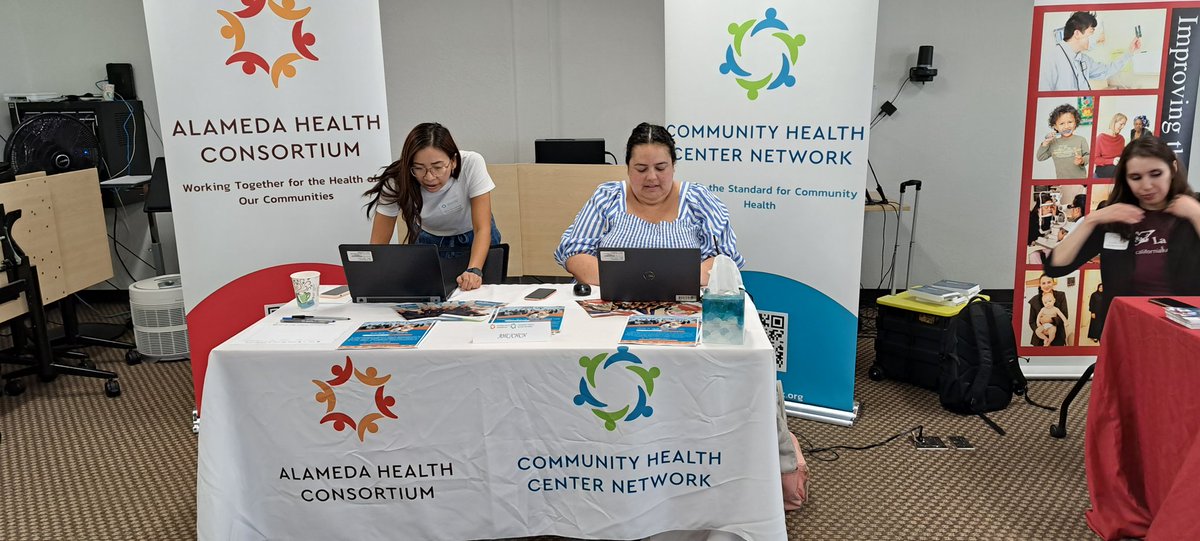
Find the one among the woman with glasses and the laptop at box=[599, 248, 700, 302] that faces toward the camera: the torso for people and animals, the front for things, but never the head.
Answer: the woman with glasses

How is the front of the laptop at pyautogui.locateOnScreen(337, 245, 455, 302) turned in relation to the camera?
facing away from the viewer

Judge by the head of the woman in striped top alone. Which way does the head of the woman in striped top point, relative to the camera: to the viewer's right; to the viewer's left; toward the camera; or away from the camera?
toward the camera

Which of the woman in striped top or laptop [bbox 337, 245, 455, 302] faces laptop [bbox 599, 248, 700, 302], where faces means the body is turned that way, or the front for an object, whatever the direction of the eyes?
the woman in striped top

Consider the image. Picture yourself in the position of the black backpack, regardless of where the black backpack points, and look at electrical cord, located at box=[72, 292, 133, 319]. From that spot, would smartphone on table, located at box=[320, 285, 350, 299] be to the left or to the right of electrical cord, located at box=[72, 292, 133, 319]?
left

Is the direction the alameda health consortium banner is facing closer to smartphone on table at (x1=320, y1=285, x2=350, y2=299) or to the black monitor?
the smartphone on table

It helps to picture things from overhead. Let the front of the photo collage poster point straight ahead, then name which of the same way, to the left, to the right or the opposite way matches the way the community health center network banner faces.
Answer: the same way

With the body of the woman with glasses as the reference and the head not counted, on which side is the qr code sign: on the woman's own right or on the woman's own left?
on the woman's own left

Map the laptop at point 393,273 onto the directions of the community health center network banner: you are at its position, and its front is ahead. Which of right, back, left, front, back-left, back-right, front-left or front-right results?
front-right

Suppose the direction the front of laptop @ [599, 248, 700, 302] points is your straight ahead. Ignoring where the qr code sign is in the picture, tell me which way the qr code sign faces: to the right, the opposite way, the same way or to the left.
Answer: the opposite way

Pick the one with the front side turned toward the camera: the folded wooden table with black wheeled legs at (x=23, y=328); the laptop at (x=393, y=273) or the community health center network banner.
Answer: the community health center network banner

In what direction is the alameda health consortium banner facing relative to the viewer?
toward the camera

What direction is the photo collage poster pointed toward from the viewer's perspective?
toward the camera

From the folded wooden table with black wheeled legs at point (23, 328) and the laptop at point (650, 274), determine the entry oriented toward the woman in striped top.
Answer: the laptop

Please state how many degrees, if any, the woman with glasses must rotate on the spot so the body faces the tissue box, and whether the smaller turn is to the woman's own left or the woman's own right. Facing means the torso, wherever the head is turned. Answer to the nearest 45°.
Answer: approximately 45° to the woman's own left

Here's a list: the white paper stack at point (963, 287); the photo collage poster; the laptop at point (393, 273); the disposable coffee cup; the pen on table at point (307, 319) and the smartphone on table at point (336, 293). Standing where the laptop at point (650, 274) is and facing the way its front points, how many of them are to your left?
4

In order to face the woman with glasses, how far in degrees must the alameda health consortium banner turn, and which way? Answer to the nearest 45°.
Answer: approximately 45° to its left

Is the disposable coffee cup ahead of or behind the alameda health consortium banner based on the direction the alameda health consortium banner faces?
ahead

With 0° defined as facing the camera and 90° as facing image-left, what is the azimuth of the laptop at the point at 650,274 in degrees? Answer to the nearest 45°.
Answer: approximately 180°

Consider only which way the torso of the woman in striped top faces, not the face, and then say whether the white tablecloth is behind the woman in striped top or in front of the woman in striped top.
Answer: in front
